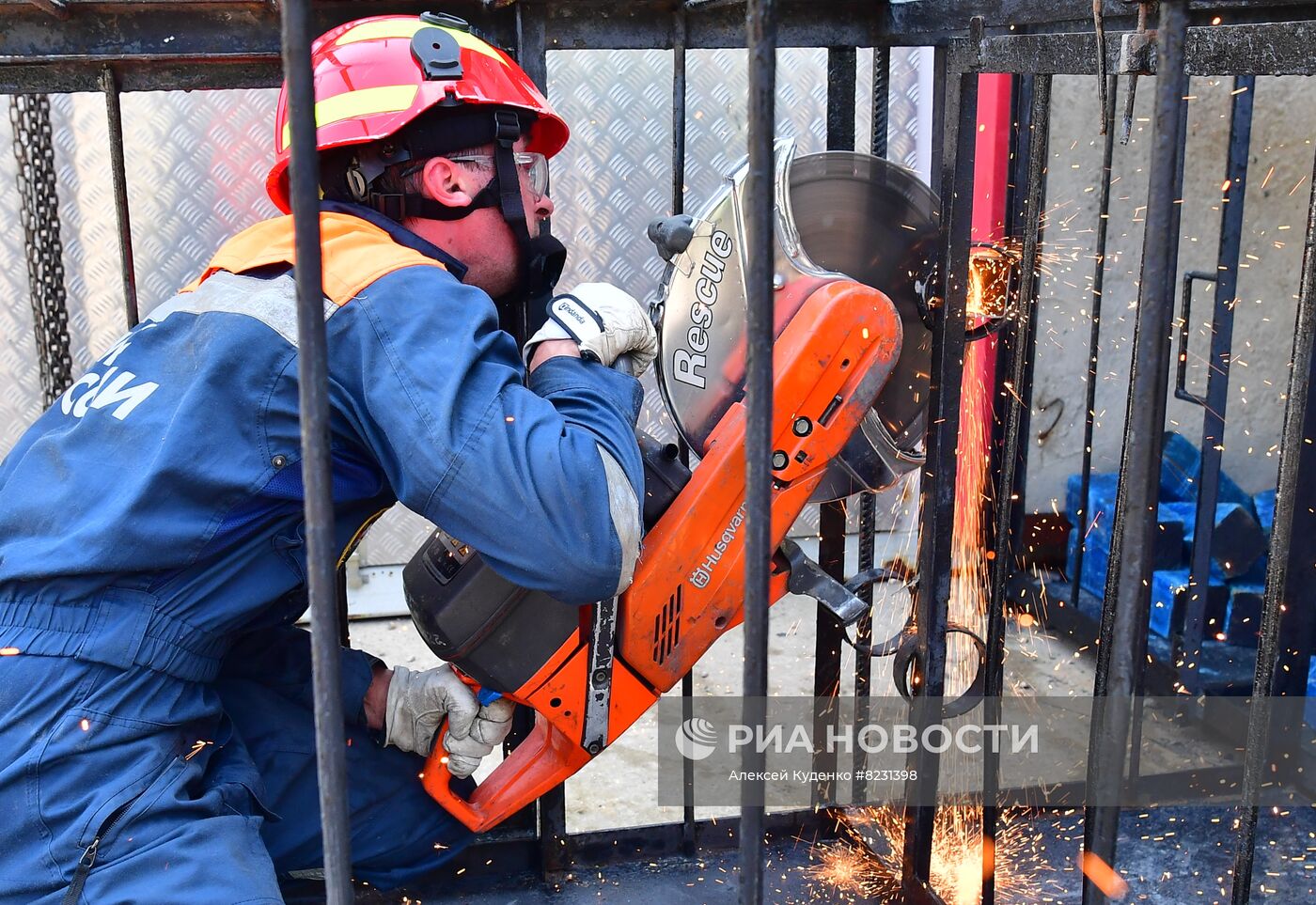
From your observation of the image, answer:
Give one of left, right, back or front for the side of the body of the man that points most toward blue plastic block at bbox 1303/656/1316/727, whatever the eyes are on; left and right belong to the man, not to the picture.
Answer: front

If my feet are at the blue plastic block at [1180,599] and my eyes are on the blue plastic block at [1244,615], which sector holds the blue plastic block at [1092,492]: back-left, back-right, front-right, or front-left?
back-left

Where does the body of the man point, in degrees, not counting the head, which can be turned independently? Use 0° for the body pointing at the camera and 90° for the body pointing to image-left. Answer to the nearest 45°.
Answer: approximately 270°

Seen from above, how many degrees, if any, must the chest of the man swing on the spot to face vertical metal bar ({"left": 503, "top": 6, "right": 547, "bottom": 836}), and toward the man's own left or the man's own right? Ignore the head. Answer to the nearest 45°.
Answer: approximately 45° to the man's own left

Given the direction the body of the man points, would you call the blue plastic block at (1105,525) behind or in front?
in front

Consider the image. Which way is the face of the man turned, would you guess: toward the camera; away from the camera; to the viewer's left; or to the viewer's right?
to the viewer's right

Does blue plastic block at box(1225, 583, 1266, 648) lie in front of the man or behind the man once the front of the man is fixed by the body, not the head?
in front

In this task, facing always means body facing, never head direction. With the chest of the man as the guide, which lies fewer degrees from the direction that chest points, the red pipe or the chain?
the red pipe
